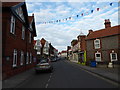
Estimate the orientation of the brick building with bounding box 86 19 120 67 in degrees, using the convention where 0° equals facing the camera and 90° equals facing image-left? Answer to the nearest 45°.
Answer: approximately 45°
